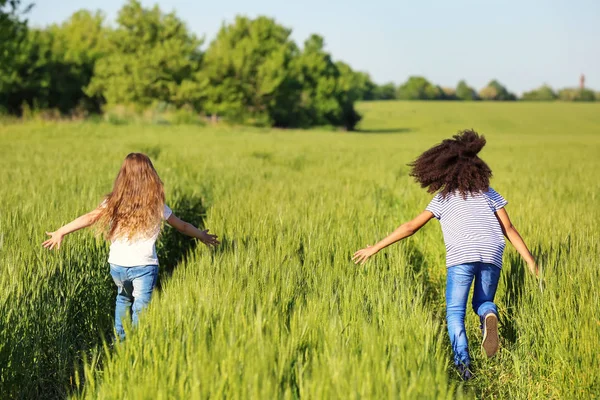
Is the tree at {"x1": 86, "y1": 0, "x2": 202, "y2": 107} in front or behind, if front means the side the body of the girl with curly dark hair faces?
in front

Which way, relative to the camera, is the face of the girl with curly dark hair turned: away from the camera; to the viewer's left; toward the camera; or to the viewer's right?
away from the camera

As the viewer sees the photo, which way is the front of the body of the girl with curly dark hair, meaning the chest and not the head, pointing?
away from the camera
